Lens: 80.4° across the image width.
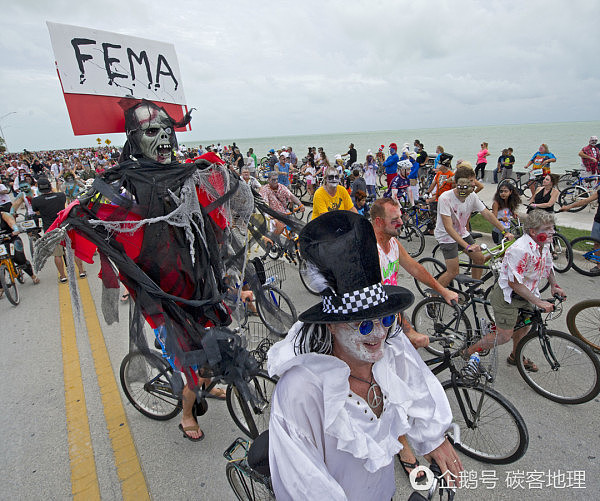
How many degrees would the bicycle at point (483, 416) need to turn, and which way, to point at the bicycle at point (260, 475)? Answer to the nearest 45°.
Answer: approximately 90° to its right

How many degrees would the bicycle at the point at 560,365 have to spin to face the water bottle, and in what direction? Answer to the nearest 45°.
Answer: approximately 90° to its right

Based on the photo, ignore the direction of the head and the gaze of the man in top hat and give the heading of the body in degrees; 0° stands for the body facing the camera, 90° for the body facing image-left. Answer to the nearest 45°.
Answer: approximately 315°

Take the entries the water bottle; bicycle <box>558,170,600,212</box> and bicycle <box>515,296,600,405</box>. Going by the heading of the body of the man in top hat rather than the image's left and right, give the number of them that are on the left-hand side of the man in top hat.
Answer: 3

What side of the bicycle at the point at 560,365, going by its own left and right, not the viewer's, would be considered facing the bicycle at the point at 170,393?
right

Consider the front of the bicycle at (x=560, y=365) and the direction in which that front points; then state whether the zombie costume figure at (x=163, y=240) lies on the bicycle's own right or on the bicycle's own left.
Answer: on the bicycle's own right

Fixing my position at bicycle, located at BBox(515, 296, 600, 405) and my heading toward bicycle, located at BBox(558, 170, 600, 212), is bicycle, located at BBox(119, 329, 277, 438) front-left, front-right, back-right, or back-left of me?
back-left

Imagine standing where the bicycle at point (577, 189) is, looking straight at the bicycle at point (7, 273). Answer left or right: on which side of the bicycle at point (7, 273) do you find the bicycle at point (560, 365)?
left
